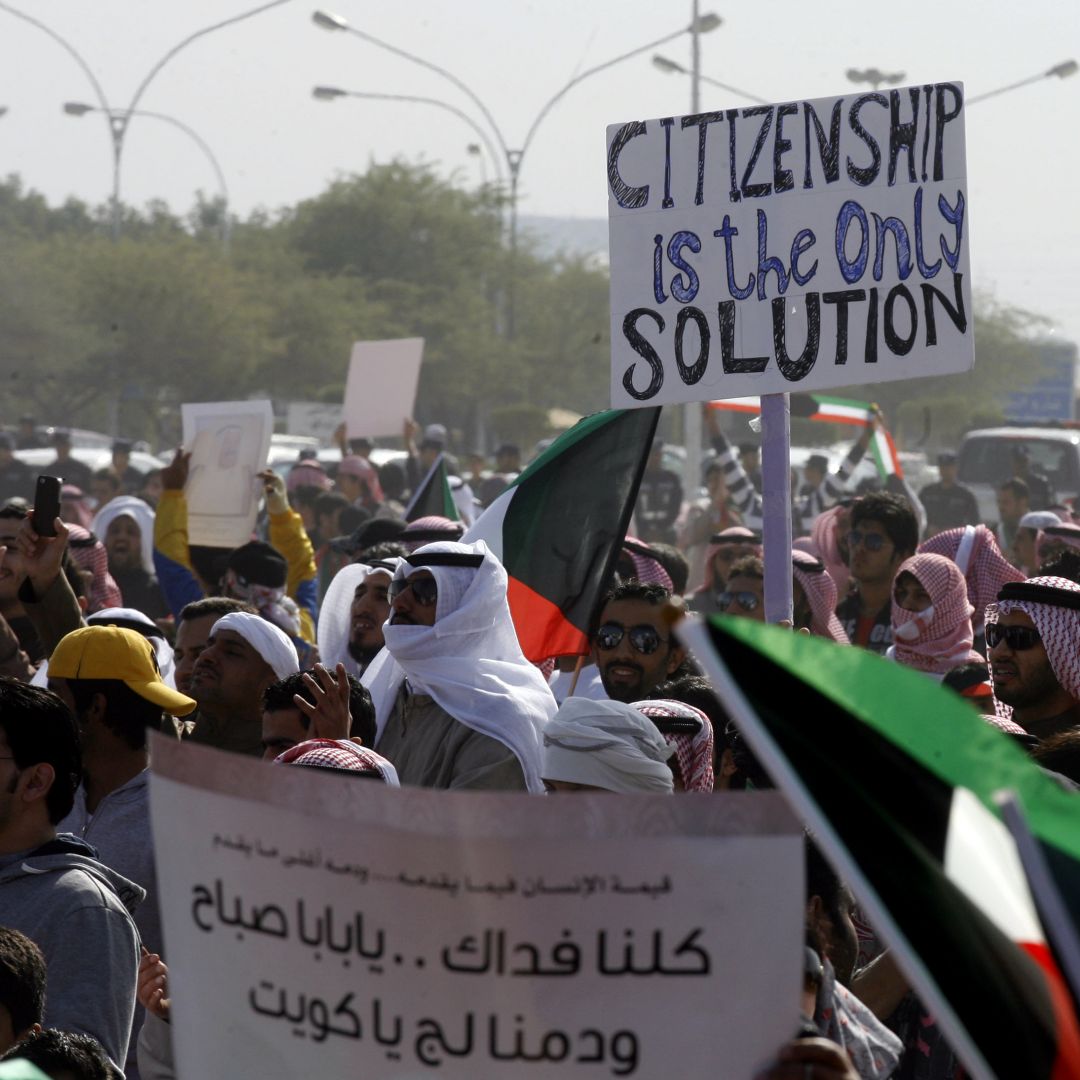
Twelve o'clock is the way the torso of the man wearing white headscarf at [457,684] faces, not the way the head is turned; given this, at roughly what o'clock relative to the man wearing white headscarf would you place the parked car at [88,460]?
The parked car is roughly at 4 o'clock from the man wearing white headscarf.

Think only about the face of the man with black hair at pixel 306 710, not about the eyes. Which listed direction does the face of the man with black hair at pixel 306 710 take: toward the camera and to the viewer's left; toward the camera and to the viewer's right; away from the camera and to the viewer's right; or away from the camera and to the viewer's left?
toward the camera and to the viewer's left

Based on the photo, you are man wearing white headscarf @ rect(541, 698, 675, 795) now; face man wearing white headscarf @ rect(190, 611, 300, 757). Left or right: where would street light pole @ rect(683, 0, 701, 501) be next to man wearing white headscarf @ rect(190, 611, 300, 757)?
right

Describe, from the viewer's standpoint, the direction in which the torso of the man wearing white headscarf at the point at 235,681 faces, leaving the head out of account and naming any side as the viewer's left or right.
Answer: facing the viewer and to the left of the viewer

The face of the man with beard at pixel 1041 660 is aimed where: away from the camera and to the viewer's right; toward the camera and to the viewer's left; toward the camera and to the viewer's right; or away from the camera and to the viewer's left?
toward the camera and to the viewer's left

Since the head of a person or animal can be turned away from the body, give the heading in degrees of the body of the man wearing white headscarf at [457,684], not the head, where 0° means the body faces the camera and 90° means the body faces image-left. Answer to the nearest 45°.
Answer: approximately 45°

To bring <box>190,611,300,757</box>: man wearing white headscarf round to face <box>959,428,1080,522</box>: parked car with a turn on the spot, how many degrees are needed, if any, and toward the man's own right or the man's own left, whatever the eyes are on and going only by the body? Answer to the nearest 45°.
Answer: approximately 180°

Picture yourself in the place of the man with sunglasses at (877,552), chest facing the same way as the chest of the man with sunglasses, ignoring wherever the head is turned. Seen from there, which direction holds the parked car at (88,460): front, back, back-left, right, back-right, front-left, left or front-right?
right
